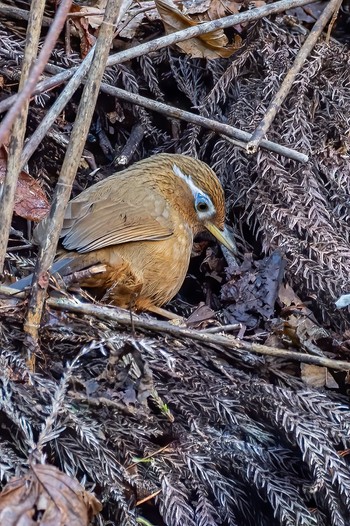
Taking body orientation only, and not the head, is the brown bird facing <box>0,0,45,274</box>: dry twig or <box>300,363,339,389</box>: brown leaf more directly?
the brown leaf

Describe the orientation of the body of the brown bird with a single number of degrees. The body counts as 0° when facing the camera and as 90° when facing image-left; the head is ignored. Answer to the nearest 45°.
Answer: approximately 270°

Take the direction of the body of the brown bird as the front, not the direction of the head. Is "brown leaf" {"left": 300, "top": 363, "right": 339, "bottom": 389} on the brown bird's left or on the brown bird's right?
on the brown bird's right

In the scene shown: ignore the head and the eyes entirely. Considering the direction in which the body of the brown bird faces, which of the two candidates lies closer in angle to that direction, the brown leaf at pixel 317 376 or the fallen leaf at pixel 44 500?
the brown leaf

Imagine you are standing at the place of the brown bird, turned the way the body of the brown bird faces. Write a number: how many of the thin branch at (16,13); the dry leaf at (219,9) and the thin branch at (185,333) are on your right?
1

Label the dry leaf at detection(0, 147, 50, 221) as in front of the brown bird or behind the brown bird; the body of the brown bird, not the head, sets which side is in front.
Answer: behind
